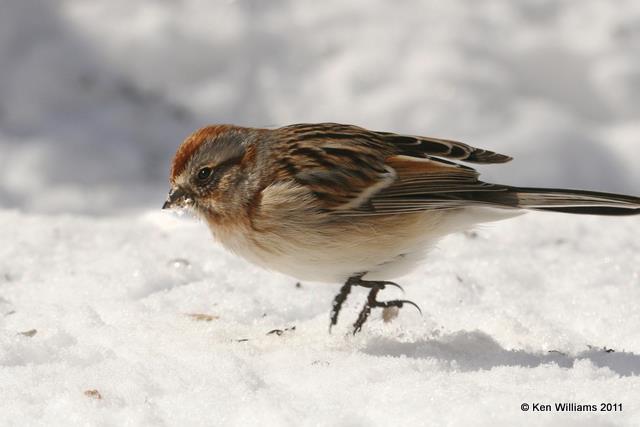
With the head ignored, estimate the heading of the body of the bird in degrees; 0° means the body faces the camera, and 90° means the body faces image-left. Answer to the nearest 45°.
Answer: approximately 90°
